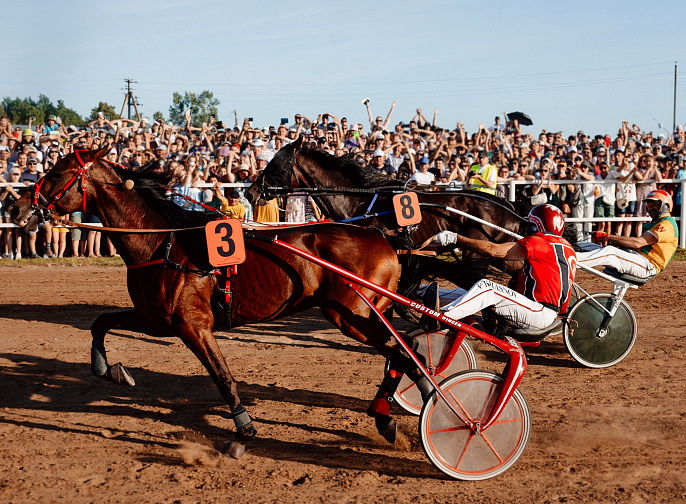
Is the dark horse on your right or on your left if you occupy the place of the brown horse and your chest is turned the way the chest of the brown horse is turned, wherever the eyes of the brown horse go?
on your right

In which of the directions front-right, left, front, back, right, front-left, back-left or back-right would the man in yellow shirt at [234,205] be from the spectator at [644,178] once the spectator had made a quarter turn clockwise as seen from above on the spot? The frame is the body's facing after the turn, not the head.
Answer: front-left

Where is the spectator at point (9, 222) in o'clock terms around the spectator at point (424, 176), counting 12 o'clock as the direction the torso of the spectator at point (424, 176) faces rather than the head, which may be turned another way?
the spectator at point (9, 222) is roughly at 3 o'clock from the spectator at point (424, 176).

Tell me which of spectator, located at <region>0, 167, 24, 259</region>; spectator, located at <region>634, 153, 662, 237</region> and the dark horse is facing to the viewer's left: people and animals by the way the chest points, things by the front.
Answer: the dark horse

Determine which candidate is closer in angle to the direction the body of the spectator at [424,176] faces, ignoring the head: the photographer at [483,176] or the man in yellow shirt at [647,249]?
the man in yellow shirt

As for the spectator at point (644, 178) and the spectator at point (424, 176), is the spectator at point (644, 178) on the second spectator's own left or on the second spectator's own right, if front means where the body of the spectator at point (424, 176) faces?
on the second spectator's own left

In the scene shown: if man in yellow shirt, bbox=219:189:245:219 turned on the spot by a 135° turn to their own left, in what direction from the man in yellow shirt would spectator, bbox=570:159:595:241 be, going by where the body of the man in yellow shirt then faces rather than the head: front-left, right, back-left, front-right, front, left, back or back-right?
front-right

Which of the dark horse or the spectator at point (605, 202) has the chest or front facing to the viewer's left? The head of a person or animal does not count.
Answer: the dark horse

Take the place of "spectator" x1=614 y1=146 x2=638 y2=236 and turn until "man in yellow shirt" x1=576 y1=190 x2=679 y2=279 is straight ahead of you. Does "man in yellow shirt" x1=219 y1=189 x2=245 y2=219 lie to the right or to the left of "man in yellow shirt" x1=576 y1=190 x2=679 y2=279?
right

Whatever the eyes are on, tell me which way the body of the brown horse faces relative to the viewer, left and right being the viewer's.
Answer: facing to the left of the viewer

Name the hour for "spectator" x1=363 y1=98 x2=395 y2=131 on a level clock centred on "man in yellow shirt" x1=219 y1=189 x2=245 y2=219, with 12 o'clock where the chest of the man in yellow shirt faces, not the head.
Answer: The spectator is roughly at 7 o'clock from the man in yellow shirt.

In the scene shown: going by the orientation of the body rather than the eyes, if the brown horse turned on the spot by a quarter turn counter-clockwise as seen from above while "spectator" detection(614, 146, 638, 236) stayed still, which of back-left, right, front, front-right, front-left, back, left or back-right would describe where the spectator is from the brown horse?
back-left

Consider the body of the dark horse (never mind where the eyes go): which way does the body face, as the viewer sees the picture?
to the viewer's left

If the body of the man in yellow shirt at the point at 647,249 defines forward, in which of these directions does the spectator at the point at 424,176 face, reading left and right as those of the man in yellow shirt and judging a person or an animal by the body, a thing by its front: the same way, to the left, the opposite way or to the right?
to the left
